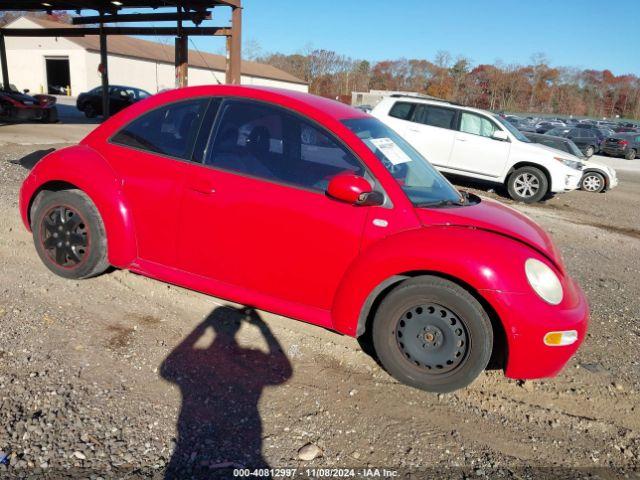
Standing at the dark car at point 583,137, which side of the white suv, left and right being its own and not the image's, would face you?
left

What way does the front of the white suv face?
to the viewer's right

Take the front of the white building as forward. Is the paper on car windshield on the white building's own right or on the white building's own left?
on the white building's own left

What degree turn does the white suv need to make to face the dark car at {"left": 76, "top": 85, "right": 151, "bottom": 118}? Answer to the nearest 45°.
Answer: approximately 135° to its left

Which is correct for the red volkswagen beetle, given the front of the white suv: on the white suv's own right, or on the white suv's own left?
on the white suv's own right

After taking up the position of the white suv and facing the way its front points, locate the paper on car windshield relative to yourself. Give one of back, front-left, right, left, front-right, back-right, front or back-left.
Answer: right

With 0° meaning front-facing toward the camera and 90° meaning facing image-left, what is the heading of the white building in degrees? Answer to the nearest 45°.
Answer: approximately 45°

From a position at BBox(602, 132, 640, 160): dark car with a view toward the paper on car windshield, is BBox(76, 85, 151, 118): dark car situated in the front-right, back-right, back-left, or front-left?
front-right

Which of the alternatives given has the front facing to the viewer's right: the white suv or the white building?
the white suv

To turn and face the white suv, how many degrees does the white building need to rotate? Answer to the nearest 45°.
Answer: approximately 45° to its left

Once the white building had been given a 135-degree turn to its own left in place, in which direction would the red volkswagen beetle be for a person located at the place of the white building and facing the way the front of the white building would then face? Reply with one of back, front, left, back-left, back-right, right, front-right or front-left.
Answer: right

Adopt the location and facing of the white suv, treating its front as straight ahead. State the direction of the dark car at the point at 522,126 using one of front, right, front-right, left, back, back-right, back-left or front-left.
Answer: left

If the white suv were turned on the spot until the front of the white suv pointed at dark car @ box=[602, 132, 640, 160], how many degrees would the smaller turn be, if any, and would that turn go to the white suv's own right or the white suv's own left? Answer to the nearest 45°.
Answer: approximately 90° to the white suv's own left

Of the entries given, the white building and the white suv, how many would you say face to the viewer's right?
1

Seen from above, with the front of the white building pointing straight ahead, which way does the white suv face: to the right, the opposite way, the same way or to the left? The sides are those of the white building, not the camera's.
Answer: to the left

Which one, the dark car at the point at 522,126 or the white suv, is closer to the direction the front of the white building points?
the white suv

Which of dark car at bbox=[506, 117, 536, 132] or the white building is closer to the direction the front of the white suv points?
the dark car
